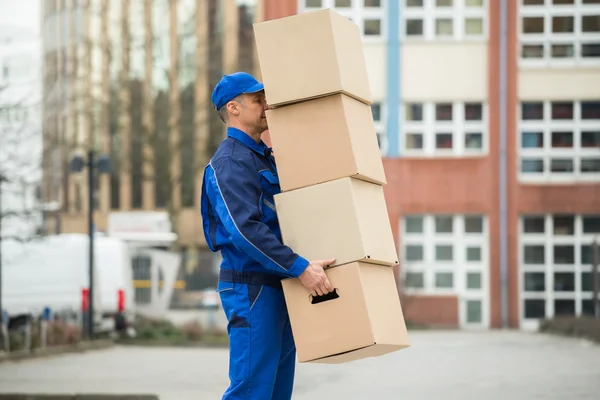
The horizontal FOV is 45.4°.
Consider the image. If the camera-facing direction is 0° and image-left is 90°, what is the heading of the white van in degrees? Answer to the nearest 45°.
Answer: approximately 135°

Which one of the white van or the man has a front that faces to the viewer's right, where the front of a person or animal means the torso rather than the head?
the man

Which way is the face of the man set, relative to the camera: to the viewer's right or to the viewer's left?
to the viewer's right

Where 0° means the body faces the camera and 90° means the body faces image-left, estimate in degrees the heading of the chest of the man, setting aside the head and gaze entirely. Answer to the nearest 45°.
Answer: approximately 270°

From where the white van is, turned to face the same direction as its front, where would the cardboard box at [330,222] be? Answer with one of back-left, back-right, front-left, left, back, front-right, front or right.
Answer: back-left

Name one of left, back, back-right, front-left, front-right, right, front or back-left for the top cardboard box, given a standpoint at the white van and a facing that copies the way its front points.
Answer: back-left

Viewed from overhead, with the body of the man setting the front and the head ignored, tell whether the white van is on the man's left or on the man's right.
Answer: on the man's left

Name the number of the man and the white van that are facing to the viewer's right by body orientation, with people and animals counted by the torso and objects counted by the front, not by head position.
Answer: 1
